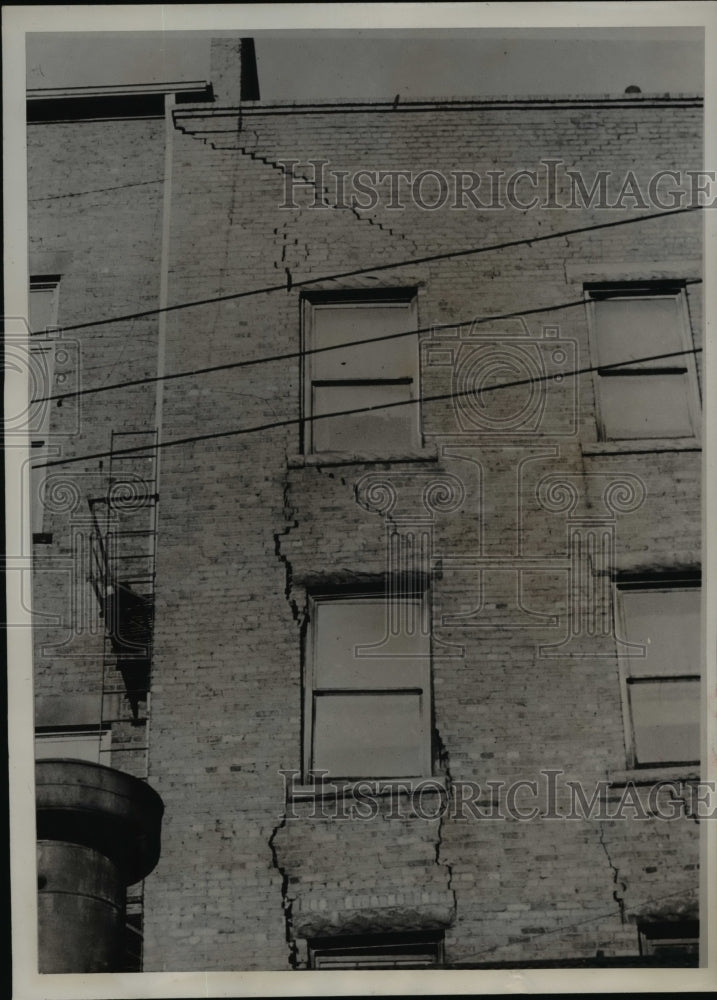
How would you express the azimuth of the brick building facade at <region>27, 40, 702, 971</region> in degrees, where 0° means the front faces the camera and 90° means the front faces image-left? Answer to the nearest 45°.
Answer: approximately 0°
